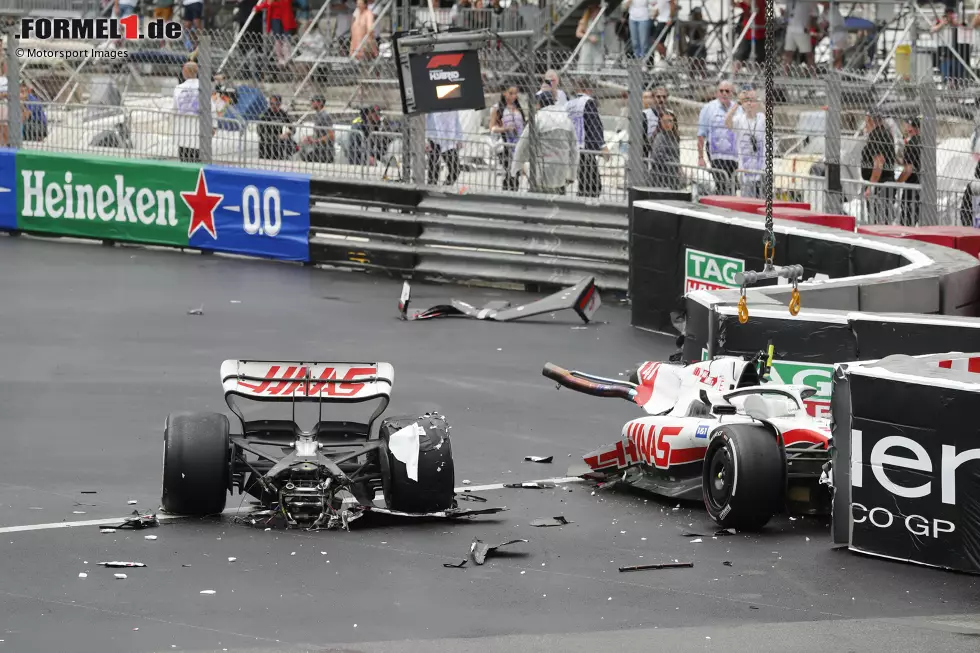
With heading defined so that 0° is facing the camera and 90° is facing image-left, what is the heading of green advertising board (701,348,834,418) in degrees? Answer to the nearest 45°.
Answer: approximately 0°

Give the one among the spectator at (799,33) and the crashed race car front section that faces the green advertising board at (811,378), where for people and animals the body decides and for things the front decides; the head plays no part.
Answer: the spectator

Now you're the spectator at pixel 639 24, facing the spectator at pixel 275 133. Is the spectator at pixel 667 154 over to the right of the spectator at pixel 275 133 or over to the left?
left

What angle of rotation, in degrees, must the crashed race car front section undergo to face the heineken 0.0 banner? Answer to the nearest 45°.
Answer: approximately 180°

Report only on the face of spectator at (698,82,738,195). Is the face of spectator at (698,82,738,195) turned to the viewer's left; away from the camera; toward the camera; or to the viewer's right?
toward the camera

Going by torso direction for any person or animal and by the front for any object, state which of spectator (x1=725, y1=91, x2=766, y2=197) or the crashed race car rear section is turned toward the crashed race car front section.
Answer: the spectator

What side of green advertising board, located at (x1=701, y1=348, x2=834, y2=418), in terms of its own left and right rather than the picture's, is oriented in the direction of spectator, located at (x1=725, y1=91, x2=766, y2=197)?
back

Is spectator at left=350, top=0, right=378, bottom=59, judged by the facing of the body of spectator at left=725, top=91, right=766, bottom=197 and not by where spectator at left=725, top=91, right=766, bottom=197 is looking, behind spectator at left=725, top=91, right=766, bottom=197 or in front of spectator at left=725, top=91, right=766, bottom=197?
behind

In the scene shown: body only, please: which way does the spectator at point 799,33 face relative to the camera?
toward the camera

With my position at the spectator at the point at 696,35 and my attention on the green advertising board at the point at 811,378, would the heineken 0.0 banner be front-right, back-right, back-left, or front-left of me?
front-right

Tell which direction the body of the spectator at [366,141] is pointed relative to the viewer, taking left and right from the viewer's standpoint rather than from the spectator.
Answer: facing the viewer and to the right of the viewer

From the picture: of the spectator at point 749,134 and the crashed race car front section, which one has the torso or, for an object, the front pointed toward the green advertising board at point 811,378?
the spectator

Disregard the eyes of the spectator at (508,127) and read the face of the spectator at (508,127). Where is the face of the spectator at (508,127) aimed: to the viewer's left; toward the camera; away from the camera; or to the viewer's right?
toward the camera

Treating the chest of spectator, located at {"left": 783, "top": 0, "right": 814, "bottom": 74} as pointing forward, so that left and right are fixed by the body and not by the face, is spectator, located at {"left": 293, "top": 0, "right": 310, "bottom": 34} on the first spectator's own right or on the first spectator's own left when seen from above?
on the first spectator's own right

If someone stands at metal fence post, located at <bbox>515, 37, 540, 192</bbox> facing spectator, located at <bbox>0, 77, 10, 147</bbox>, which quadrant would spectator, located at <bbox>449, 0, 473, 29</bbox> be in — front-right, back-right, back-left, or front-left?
front-right

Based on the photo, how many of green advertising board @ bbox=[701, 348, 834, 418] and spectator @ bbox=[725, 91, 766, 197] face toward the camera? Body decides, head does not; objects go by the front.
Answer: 2

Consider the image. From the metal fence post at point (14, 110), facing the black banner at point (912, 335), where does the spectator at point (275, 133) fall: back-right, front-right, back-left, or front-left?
front-left
